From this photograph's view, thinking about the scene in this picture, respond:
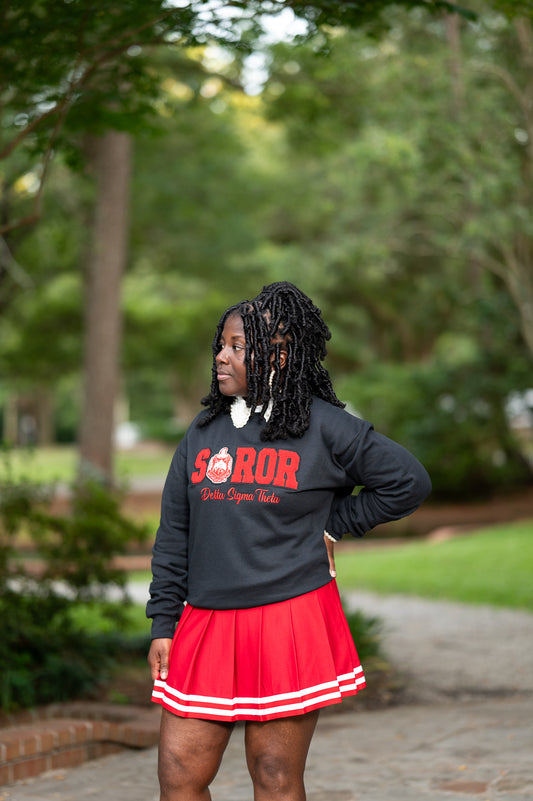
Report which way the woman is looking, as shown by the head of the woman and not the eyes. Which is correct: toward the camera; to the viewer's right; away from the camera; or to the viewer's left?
to the viewer's left

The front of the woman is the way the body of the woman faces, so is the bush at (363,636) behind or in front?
behind

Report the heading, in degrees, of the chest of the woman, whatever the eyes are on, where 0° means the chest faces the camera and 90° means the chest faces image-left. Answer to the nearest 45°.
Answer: approximately 45°

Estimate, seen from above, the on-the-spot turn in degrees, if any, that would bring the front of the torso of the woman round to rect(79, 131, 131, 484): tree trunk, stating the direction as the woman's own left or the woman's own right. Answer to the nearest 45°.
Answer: approximately 135° to the woman's own right
